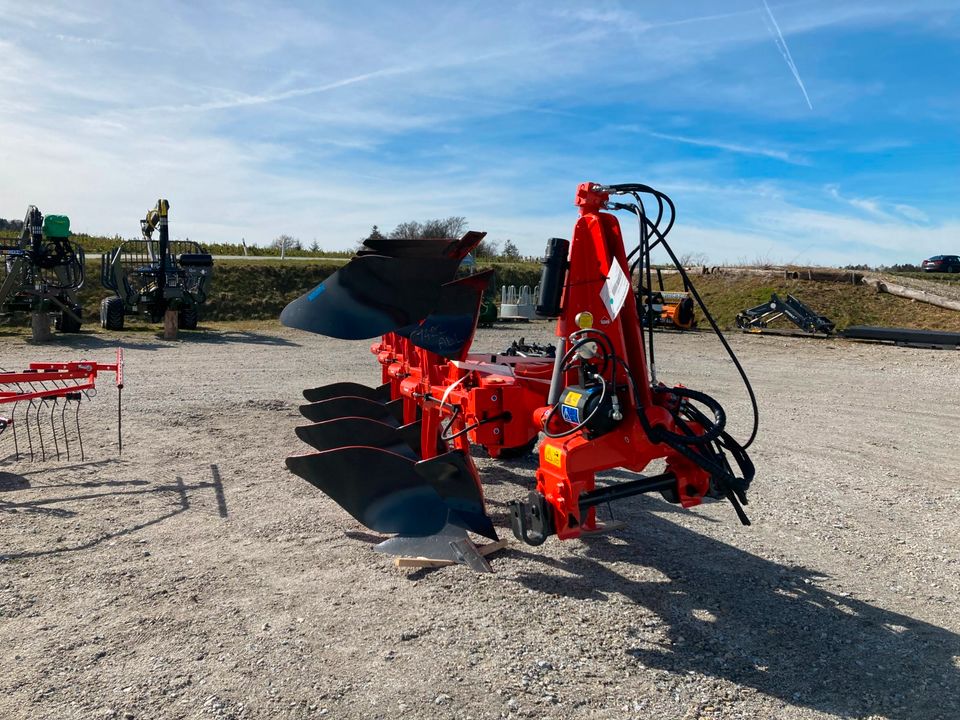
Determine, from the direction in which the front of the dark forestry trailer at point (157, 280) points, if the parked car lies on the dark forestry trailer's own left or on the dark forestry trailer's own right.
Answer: on the dark forestry trailer's own left

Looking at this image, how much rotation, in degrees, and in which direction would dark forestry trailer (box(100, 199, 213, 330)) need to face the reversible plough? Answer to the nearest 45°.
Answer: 0° — it already faces it

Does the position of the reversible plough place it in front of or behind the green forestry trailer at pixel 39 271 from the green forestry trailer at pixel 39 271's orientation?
in front

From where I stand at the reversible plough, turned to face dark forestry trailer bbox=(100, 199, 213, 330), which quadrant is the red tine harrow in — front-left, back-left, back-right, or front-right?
front-left

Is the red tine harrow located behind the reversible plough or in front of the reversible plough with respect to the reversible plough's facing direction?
behind

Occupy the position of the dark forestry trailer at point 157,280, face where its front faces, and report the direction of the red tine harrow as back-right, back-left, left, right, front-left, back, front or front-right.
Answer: front

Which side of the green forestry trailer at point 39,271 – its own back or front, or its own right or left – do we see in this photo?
front

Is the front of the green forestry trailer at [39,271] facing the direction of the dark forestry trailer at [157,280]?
no

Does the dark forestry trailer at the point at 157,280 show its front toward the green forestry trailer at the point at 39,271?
no

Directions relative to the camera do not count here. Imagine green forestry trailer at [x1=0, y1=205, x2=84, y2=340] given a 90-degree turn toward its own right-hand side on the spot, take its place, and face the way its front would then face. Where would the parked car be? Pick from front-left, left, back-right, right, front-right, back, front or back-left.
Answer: back

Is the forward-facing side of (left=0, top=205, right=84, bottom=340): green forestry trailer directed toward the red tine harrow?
yes

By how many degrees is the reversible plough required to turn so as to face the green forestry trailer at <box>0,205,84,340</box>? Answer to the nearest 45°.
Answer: approximately 180°

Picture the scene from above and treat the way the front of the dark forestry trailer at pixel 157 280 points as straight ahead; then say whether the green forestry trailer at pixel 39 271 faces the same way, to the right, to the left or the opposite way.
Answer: the same way

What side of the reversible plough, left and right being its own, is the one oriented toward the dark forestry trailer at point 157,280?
back

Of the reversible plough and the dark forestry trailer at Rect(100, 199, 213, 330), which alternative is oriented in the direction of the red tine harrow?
the dark forestry trailer

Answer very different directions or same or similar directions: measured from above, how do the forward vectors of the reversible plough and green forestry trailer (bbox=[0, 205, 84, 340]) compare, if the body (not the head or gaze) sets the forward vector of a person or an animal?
same or similar directions

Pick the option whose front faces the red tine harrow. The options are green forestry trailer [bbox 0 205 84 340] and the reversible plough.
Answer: the green forestry trailer
